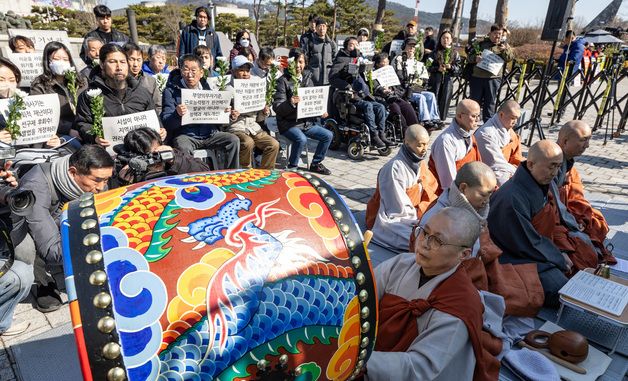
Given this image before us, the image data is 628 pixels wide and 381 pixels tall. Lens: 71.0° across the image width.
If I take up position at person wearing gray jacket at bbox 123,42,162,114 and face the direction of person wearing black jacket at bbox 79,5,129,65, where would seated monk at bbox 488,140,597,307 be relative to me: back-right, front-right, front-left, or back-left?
back-right

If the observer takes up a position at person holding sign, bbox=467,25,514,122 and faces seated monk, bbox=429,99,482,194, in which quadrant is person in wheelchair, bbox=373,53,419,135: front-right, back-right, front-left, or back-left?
front-right

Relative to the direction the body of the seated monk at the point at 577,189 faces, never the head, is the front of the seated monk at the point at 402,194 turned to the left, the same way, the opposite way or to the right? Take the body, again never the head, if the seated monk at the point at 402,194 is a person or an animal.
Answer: the same way

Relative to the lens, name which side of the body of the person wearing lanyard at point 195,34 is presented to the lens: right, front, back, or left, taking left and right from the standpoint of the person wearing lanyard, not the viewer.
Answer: front

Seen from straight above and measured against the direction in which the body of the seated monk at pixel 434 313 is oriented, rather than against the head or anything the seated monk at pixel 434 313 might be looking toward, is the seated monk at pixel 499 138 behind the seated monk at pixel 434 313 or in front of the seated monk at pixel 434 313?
behind

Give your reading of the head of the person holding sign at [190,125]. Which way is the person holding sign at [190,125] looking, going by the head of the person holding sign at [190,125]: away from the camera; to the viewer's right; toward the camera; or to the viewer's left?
toward the camera

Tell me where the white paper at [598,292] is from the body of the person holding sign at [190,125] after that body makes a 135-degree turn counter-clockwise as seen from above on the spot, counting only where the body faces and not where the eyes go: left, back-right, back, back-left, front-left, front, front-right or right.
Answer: back-right

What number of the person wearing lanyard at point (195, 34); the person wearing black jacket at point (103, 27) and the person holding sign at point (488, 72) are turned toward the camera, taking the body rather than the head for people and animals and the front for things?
3

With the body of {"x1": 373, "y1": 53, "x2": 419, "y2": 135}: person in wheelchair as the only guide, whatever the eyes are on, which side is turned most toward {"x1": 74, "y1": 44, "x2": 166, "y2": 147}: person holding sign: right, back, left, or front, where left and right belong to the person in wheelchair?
right

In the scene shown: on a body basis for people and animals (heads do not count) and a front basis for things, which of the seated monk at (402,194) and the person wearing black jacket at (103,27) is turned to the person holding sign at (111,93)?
the person wearing black jacket

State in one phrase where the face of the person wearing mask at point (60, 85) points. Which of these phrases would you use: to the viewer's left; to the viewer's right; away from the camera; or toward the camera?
toward the camera
